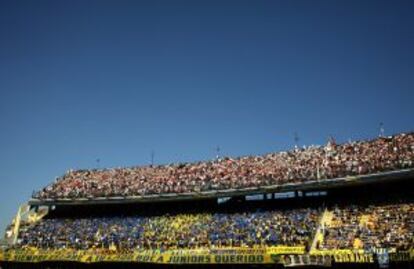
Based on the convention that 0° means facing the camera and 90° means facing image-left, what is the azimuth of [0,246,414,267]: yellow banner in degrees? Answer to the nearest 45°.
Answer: approximately 0°
